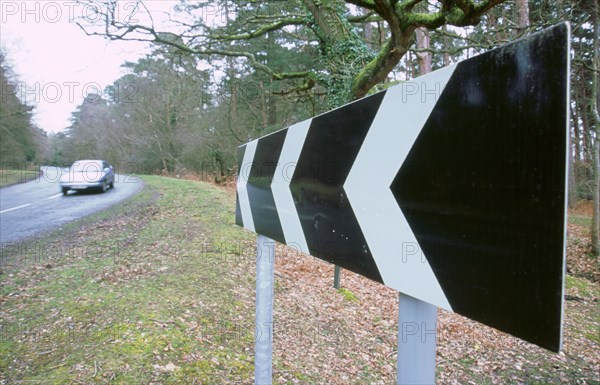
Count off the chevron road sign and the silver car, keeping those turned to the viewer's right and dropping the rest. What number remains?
0

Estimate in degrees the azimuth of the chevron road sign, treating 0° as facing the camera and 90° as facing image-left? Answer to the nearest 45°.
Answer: approximately 45°

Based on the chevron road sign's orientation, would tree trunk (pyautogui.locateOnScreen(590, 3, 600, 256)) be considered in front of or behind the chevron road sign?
behind

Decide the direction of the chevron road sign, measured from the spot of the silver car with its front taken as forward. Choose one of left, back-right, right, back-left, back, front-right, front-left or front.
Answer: front-left

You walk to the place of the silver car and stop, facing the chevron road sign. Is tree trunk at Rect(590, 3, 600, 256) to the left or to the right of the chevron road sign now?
left

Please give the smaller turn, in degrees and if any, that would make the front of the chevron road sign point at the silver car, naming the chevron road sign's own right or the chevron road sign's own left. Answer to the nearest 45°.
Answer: approximately 90° to the chevron road sign's own right

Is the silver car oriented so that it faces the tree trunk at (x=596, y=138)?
no

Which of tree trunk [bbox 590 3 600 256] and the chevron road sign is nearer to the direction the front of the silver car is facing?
the chevron road sign
